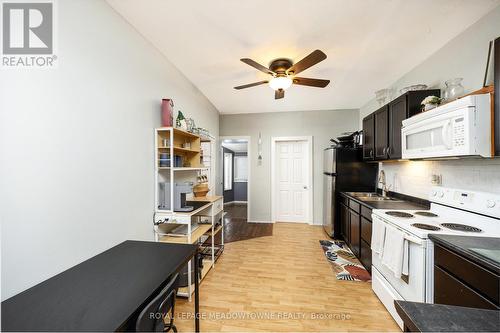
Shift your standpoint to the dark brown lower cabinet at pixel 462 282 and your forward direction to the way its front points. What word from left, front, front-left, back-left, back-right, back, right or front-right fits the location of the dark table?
front

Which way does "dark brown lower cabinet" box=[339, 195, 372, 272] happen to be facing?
to the viewer's left

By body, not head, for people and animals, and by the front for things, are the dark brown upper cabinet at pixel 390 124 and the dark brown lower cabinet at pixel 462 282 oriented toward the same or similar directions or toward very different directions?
same or similar directions

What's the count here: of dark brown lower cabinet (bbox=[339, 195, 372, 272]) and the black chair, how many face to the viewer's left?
2

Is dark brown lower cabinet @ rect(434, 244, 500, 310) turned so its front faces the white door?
no

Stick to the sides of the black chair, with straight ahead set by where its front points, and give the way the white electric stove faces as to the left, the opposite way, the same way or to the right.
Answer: the same way

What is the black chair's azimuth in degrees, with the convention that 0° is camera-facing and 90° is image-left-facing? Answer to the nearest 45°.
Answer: approximately 90°

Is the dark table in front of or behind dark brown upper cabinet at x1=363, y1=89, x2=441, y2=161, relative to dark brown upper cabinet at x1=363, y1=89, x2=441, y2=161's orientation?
in front

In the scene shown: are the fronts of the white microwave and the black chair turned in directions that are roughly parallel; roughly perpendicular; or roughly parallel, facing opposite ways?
roughly parallel

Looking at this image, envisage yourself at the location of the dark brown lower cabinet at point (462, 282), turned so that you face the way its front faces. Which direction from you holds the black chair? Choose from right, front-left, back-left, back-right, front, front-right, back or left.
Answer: front

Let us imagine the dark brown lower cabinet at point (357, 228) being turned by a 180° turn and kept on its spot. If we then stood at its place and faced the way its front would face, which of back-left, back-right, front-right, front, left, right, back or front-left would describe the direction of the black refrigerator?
left

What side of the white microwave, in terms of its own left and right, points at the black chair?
front

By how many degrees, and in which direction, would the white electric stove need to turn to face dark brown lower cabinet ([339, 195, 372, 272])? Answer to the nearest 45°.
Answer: approximately 90° to its right

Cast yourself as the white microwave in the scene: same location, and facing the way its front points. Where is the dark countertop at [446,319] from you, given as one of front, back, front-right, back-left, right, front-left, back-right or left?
front-left

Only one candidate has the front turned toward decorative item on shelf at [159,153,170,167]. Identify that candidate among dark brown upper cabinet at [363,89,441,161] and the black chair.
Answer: the dark brown upper cabinet

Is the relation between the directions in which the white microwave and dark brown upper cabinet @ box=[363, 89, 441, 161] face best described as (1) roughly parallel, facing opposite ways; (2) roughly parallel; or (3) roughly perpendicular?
roughly parallel
